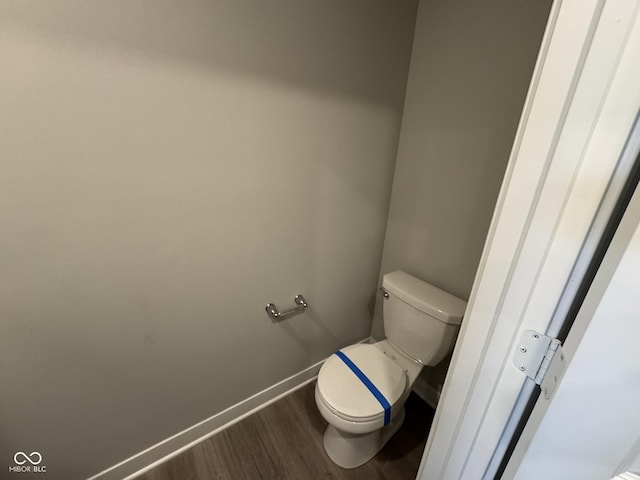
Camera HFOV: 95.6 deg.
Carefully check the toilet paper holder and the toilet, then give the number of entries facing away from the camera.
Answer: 0

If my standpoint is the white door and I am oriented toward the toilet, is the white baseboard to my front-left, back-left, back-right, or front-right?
front-left

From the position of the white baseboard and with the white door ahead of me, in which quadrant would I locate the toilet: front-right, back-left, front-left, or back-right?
front-left

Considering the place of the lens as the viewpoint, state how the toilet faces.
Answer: facing the viewer and to the left of the viewer

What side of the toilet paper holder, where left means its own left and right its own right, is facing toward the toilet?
front

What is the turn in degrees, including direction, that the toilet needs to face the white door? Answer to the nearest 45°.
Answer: approximately 90° to its left

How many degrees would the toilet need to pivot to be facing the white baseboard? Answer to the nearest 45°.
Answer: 0° — it already faces it

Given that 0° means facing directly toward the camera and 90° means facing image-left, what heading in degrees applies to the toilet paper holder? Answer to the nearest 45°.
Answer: approximately 315°
